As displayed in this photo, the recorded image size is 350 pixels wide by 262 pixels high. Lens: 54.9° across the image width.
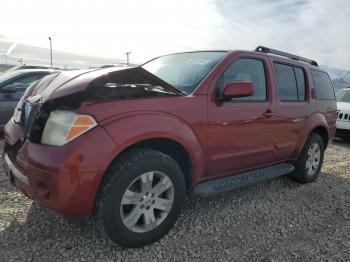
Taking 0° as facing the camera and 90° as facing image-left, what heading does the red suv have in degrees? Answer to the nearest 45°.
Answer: approximately 45°
